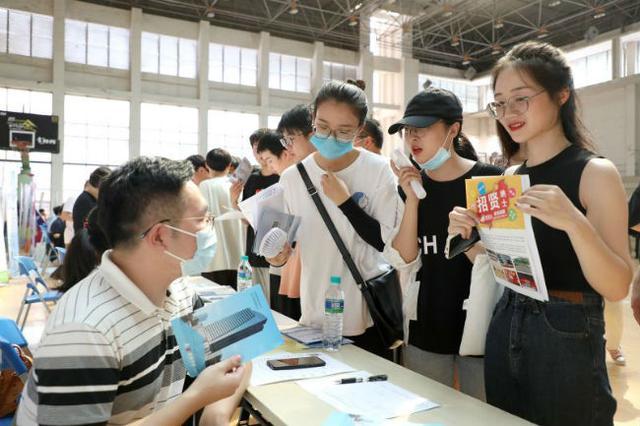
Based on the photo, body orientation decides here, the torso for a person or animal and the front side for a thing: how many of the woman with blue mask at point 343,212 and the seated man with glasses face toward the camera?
1

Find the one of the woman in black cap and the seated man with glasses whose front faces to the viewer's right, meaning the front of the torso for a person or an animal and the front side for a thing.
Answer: the seated man with glasses

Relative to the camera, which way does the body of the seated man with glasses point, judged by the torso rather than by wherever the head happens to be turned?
to the viewer's right

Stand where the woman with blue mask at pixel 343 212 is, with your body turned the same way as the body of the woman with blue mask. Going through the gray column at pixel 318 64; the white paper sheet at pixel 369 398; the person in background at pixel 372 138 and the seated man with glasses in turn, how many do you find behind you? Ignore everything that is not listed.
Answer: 2

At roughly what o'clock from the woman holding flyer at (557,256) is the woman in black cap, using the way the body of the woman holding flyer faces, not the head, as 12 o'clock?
The woman in black cap is roughly at 3 o'clock from the woman holding flyer.

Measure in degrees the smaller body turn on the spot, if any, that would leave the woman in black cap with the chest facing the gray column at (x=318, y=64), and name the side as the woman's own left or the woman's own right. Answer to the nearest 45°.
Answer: approximately 135° to the woman's own right

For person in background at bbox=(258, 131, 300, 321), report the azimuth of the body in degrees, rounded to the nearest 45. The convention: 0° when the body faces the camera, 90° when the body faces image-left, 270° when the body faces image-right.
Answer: approximately 45°

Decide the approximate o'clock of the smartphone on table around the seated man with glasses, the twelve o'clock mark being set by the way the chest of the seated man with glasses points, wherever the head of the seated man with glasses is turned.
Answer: The smartphone on table is roughly at 11 o'clock from the seated man with glasses.

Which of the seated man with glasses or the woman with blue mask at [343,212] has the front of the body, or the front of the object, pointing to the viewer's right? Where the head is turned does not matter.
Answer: the seated man with glasses
